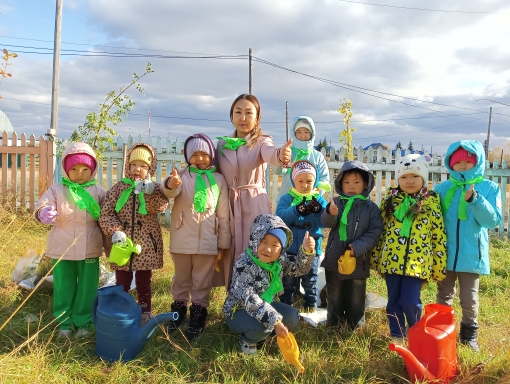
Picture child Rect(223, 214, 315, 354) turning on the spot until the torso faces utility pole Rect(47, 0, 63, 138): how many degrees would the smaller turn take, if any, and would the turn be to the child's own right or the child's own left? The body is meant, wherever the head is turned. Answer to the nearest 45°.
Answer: approximately 180°

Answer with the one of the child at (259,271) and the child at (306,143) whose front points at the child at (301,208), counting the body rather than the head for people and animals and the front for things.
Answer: the child at (306,143)

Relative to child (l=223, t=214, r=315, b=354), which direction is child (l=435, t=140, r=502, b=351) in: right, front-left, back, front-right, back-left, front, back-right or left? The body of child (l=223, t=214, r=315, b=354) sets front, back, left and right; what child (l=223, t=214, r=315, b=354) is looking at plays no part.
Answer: front-left

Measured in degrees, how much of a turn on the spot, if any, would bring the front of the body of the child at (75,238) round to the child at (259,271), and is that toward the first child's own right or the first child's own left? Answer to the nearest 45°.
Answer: approximately 45° to the first child's own left

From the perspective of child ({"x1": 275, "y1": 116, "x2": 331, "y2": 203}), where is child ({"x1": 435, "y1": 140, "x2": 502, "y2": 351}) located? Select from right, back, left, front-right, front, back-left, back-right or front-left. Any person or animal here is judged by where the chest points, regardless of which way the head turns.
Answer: front-left

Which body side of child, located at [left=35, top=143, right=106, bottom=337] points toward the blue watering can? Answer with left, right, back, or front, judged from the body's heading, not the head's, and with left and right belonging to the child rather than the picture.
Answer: front

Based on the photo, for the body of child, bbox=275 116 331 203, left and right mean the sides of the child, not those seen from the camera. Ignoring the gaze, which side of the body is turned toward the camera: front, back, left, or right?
front

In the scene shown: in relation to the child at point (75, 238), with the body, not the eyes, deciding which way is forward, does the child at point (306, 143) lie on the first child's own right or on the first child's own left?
on the first child's own left

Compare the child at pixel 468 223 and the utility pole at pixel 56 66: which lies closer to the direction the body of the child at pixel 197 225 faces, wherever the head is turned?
the child

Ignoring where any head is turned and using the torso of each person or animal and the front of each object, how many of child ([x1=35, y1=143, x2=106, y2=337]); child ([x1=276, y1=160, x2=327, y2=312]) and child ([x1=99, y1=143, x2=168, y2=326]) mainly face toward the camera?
3
